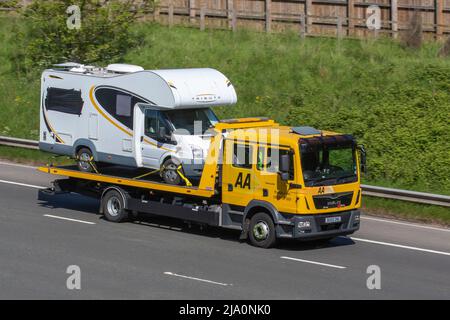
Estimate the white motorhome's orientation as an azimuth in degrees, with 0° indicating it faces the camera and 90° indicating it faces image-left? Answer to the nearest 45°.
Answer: approximately 315°

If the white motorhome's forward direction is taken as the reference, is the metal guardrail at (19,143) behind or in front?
behind

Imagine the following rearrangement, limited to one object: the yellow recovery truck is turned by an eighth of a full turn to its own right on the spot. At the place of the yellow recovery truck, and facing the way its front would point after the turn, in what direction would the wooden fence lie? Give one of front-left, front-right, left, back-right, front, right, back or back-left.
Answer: back

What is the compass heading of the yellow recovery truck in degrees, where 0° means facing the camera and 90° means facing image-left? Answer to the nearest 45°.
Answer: approximately 315°

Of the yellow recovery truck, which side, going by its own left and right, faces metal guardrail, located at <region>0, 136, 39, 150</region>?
back

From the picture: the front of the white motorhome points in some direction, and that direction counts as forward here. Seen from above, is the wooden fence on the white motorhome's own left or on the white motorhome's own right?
on the white motorhome's own left

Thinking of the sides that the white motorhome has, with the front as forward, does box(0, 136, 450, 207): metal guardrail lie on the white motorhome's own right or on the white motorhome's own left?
on the white motorhome's own left
